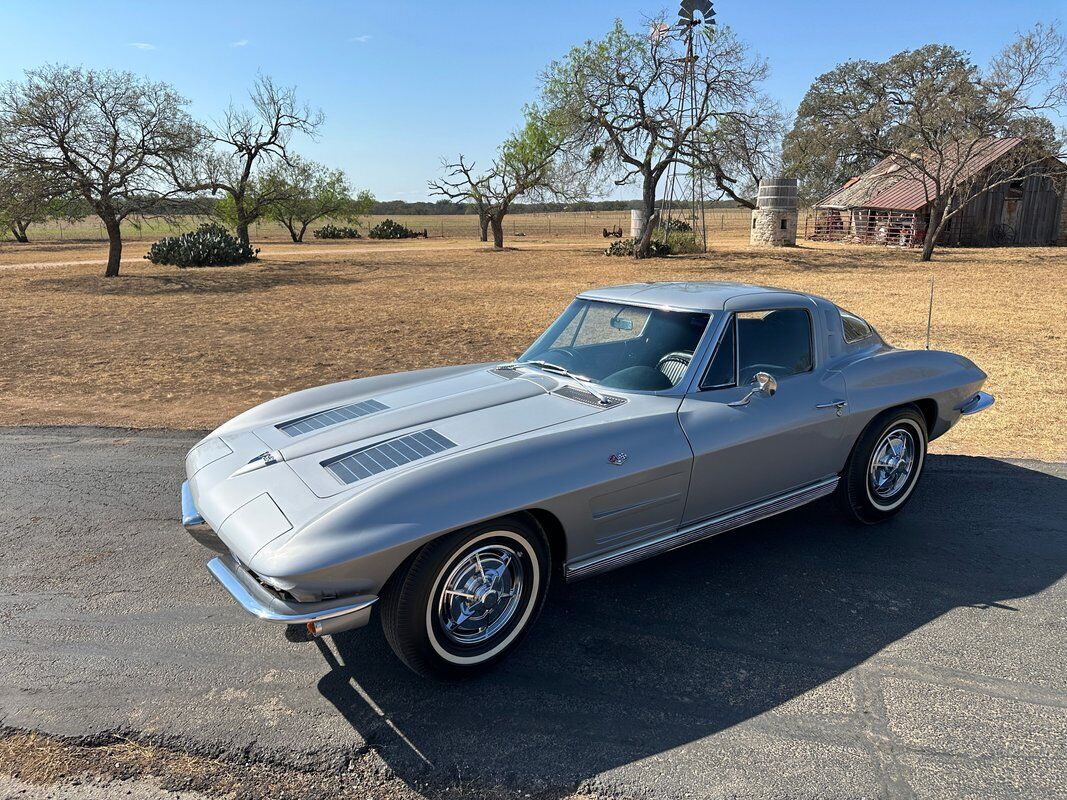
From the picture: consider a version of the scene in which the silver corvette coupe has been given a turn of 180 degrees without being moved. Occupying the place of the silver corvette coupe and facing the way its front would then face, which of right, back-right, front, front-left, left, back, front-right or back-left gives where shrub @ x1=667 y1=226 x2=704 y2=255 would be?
front-left

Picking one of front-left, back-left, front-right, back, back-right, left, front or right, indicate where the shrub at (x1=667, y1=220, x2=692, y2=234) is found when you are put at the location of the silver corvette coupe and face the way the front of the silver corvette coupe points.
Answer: back-right

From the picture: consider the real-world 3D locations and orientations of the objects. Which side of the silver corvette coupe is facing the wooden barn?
back

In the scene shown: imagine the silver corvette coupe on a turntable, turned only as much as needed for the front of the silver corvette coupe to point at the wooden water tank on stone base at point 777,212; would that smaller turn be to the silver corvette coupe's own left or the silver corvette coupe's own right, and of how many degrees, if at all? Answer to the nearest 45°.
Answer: approximately 135° to the silver corvette coupe's own right

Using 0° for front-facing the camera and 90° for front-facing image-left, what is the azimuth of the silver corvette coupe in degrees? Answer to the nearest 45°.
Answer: approximately 45°

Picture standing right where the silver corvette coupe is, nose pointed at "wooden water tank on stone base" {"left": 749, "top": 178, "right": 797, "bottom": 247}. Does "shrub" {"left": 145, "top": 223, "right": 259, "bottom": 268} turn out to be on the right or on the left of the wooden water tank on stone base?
left

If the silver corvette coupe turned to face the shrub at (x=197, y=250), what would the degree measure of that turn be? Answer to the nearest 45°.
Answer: approximately 90° to its right
